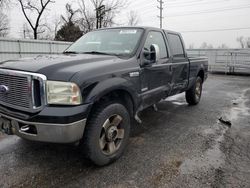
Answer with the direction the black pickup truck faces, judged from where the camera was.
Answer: facing the viewer and to the left of the viewer

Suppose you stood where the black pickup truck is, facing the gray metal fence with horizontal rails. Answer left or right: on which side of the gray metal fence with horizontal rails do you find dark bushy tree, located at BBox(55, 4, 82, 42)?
left

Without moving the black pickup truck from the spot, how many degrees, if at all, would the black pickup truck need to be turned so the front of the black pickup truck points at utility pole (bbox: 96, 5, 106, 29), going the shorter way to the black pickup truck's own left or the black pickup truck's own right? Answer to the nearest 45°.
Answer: approximately 135° to the black pickup truck's own right

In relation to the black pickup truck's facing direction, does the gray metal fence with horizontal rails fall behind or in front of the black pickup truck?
behind

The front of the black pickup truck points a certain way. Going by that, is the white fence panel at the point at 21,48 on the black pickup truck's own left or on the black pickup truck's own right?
on the black pickup truck's own right

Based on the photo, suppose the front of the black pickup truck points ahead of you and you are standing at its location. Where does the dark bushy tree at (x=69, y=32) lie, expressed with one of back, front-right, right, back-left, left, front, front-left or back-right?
back-right

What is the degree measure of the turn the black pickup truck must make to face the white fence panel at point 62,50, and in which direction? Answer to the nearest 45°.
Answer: approximately 135° to its right
